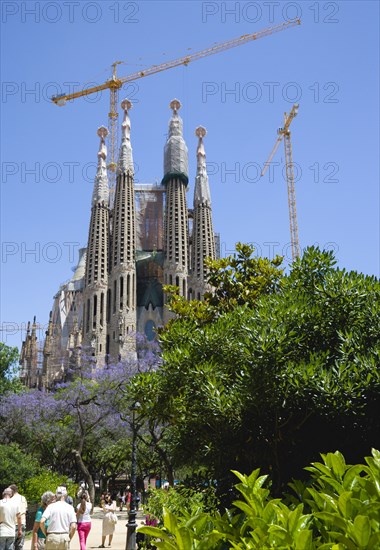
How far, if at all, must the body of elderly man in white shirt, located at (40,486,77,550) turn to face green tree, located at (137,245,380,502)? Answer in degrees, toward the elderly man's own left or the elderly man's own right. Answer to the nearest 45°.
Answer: approximately 90° to the elderly man's own right

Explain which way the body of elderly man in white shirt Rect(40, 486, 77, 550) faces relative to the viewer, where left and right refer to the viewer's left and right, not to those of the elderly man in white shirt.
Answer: facing away from the viewer

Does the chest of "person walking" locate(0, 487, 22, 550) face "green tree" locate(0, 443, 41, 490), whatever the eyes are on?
yes

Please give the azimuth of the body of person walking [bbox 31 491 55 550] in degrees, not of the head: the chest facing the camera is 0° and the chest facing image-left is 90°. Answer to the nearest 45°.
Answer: approximately 180°

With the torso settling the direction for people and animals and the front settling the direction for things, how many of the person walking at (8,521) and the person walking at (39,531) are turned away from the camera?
2

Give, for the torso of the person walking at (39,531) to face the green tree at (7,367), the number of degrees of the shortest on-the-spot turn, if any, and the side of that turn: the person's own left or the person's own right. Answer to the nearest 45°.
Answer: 0° — they already face it

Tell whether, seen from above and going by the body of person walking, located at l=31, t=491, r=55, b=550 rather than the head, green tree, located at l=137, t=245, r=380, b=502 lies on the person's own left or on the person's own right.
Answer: on the person's own right

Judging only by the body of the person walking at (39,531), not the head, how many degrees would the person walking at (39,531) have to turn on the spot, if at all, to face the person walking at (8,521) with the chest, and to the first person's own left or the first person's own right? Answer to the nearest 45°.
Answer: approximately 135° to the first person's own left

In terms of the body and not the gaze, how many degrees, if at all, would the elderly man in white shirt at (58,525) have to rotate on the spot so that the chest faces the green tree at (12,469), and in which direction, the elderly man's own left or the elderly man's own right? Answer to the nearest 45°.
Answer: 0° — they already face it

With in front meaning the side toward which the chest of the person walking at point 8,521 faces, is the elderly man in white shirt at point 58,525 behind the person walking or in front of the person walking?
behind

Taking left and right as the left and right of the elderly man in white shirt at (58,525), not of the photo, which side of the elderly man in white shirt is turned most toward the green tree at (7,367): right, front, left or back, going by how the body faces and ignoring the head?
front
